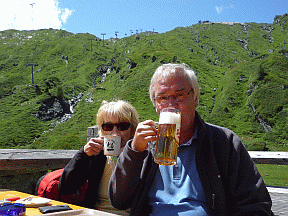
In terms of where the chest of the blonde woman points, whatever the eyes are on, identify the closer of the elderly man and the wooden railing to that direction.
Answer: the elderly man

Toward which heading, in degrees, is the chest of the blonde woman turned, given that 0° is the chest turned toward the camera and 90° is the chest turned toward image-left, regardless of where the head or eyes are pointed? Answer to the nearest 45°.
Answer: approximately 0°

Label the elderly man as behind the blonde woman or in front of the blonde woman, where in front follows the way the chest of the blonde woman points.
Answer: in front

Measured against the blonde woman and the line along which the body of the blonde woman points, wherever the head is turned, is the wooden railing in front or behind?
behind
